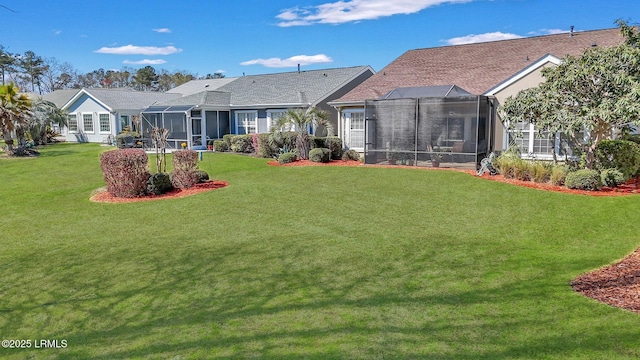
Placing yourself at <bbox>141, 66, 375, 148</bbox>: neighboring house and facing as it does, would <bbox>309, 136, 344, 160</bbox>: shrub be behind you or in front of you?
behind

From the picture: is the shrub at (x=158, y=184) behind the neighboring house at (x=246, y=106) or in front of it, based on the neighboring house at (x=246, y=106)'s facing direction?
behind

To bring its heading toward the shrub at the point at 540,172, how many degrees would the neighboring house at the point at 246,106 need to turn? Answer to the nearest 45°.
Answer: approximately 135° to its right

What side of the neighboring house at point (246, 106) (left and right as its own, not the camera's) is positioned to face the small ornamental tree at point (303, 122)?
back

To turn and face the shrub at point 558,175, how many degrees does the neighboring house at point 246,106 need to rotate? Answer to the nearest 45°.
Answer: approximately 135° to its right

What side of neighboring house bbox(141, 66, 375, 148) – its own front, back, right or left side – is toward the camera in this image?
back

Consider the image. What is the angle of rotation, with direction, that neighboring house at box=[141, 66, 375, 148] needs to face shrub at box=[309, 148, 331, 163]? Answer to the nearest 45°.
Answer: approximately 180°

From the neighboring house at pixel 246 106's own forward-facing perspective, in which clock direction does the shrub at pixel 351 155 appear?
The shrub is roughly at 5 o'clock from the neighboring house.

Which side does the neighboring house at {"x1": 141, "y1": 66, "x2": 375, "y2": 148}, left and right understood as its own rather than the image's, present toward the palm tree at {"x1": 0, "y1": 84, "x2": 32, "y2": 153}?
left

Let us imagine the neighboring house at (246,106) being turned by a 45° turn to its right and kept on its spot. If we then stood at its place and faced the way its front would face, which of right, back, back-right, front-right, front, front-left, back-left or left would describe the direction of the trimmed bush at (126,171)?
back-right

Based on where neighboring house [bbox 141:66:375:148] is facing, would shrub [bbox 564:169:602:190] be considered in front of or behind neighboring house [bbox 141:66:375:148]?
behind

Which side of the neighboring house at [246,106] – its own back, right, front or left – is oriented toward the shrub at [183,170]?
back

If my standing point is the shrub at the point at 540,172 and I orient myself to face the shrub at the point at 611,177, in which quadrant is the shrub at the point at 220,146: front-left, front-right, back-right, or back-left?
back-left

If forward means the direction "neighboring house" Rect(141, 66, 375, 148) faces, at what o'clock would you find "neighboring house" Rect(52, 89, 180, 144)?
"neighboring house" Rect(52, 89, 180, 144) is roughly at 10 o'clock from "neighboring house" Rect(141, 66, 375, 148).

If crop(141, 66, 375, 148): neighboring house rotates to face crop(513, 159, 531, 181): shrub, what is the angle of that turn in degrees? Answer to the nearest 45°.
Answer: approximately 135° to its right
